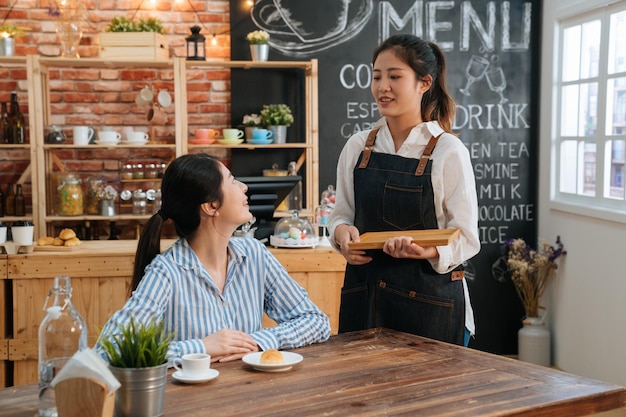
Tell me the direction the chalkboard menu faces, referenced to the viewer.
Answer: facing the viewer

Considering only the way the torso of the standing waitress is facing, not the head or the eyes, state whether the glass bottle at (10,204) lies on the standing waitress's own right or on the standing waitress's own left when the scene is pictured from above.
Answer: on the standing waitress's own right

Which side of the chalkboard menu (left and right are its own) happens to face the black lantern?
right

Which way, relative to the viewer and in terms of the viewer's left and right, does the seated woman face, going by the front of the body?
facing the viewer and to the right of the viewer

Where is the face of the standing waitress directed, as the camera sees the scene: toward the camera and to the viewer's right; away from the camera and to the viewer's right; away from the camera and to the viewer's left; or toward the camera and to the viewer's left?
toward the camera and to the viewer's left

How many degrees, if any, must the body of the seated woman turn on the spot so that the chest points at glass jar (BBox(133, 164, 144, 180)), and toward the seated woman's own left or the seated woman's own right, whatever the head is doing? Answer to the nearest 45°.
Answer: approximately 135° to the seated woman's own left

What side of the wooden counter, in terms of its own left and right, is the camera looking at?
front

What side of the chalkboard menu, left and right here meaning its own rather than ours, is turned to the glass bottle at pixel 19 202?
right

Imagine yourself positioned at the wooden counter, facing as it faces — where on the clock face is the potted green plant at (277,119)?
The potted green plant is roughly at 8 o'clock from the wooden counter.

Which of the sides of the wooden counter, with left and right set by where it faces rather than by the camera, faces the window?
left

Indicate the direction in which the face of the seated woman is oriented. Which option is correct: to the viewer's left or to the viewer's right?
to the viewer's right

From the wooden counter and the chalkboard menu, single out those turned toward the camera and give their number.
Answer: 2

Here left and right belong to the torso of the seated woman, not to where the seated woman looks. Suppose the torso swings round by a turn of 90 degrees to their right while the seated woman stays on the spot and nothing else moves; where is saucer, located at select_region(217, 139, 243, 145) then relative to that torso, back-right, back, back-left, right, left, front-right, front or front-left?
back-right

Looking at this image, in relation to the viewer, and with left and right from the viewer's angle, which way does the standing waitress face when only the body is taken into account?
facing the viewer and to the left of the viewer

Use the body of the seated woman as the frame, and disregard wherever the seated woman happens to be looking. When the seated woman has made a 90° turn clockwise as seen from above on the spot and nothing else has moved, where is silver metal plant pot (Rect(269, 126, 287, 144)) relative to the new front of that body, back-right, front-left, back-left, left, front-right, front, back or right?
back-right

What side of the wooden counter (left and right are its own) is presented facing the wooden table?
front

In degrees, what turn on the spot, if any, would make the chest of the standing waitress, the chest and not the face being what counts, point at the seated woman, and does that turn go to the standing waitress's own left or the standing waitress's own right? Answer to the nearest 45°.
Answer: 0° — they already face them
